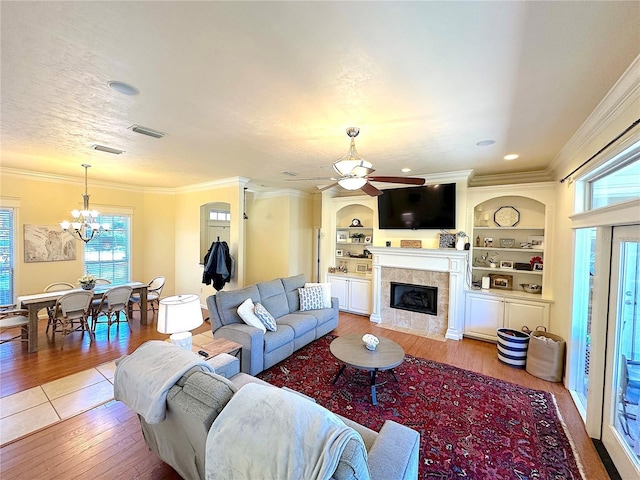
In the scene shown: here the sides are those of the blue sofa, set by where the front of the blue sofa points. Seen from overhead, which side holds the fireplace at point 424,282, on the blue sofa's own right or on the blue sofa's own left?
on the blue sofa's own left

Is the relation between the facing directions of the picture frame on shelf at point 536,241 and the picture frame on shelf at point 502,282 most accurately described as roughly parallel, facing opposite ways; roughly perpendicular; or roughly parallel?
roughly parallel

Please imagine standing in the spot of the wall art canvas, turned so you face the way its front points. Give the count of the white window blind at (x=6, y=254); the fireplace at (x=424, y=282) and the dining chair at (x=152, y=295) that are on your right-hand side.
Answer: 1

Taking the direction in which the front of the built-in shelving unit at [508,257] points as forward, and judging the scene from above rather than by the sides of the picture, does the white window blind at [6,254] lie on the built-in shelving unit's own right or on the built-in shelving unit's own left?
on the built-in shelving unit's own right

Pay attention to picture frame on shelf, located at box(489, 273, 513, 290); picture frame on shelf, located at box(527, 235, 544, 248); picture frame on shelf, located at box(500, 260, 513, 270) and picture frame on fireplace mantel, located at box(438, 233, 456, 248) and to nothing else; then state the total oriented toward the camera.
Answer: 4

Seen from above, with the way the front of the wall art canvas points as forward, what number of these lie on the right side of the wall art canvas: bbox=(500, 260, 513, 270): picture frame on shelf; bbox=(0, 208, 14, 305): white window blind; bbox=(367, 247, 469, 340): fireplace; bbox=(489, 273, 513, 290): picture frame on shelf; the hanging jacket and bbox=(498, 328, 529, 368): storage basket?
1

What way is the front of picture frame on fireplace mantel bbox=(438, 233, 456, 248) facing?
toward the camera

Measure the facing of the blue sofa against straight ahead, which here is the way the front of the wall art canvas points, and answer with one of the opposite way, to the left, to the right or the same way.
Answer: the same way

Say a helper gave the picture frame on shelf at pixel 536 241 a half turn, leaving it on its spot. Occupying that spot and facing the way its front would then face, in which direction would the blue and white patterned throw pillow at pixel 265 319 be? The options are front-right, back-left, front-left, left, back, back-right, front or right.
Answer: back-left

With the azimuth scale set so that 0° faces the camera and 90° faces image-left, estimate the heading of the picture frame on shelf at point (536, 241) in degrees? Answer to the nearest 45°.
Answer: approximately 0°

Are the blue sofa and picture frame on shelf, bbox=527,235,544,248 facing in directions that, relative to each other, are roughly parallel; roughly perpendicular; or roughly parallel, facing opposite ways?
roughly perpendicular

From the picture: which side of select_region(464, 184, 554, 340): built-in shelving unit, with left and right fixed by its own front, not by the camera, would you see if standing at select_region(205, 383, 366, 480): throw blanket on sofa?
front

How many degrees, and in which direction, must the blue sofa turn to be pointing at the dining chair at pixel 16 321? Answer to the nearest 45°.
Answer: approximately 135° to its right

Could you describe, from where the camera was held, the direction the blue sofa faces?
facing the viewer and to the right of the viewer

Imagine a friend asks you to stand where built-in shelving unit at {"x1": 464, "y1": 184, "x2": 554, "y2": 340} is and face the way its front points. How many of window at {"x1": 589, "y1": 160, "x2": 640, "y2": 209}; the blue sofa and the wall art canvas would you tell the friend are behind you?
0

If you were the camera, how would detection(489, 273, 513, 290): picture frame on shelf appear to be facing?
facing the viewer

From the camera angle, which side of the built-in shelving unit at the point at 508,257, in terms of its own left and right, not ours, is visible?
front
